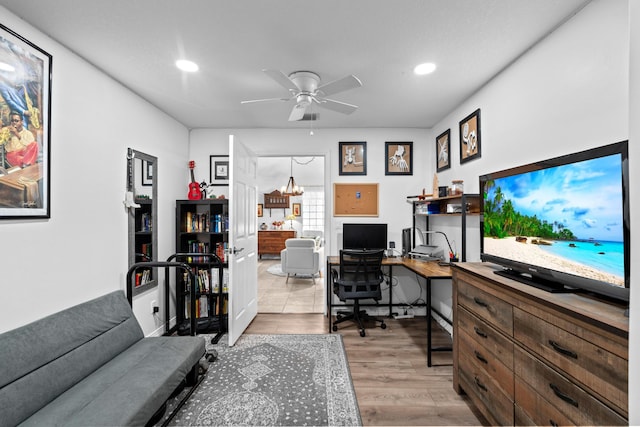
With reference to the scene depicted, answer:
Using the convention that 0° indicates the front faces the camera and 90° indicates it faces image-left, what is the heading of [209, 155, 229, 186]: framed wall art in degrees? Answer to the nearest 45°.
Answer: approximately 0°

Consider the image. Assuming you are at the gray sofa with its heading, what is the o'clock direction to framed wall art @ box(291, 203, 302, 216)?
The framed wall art is roughly at 9 o'clock from the gray sofa.

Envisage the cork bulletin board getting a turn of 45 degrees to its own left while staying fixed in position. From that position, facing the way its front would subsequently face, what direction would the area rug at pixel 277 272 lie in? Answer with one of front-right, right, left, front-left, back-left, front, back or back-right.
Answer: back

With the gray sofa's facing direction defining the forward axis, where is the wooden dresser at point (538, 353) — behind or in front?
in front

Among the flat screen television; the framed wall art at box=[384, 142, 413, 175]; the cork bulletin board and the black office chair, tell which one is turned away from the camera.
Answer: the black office chair

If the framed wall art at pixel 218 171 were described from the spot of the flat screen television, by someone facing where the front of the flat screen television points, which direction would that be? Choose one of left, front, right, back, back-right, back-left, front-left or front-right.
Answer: front-right

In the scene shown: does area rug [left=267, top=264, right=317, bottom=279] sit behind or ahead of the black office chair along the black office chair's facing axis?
ahead

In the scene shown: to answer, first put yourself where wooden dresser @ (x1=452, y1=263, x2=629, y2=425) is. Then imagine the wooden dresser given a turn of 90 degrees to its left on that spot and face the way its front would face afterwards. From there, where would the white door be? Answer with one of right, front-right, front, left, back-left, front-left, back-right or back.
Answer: back-right

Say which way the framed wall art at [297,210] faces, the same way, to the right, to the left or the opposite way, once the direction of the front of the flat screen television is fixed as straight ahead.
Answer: to the left

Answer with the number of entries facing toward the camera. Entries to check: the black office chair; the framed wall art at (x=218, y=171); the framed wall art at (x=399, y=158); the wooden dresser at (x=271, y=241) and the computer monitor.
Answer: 4

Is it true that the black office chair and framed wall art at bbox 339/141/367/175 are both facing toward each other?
yes
